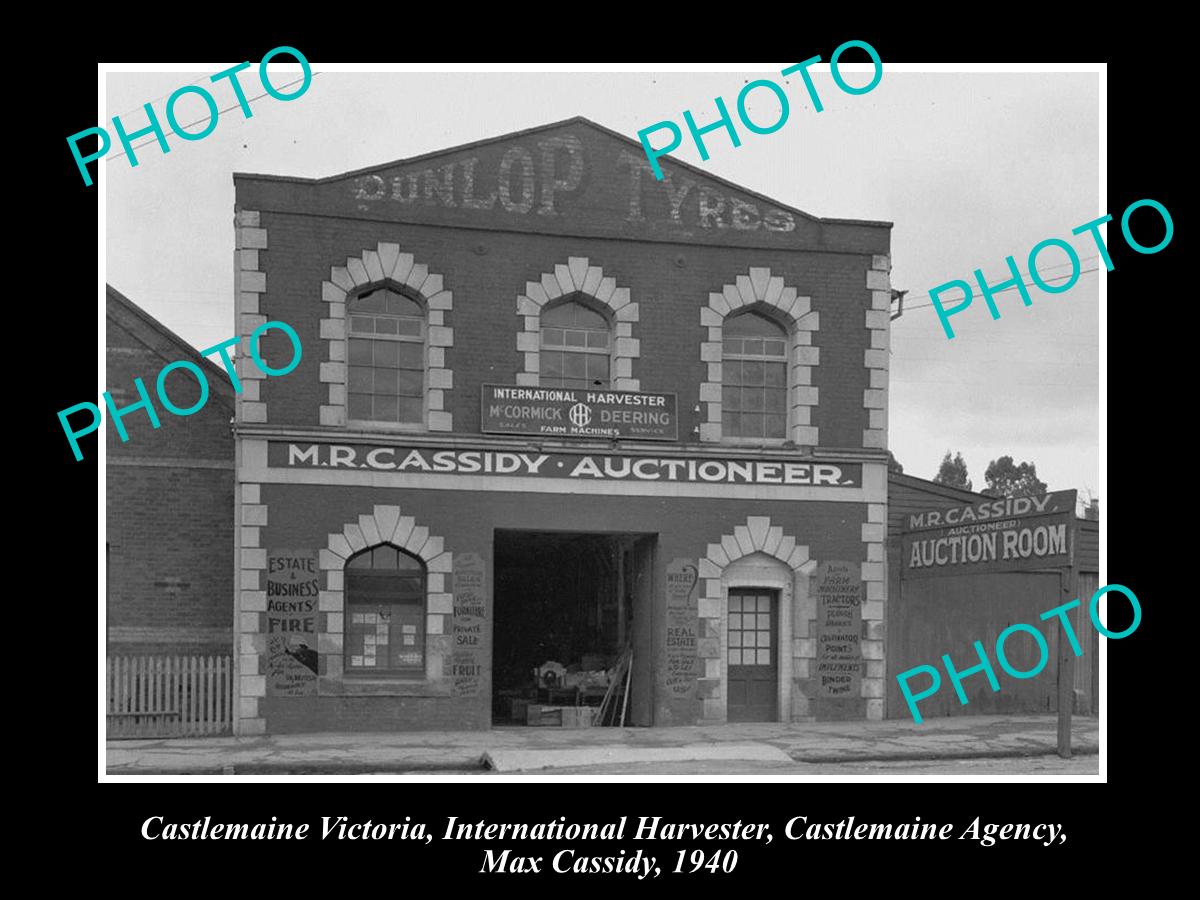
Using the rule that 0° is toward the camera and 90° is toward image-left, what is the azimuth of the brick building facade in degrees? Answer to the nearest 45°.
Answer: approximately 0°

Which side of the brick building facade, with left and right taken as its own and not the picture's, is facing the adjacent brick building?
right

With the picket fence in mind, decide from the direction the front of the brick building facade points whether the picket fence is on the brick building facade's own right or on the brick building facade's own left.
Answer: on the brick building facade's own right

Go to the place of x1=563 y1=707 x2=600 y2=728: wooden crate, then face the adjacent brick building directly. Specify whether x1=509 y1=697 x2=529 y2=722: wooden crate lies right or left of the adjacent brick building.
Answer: right
